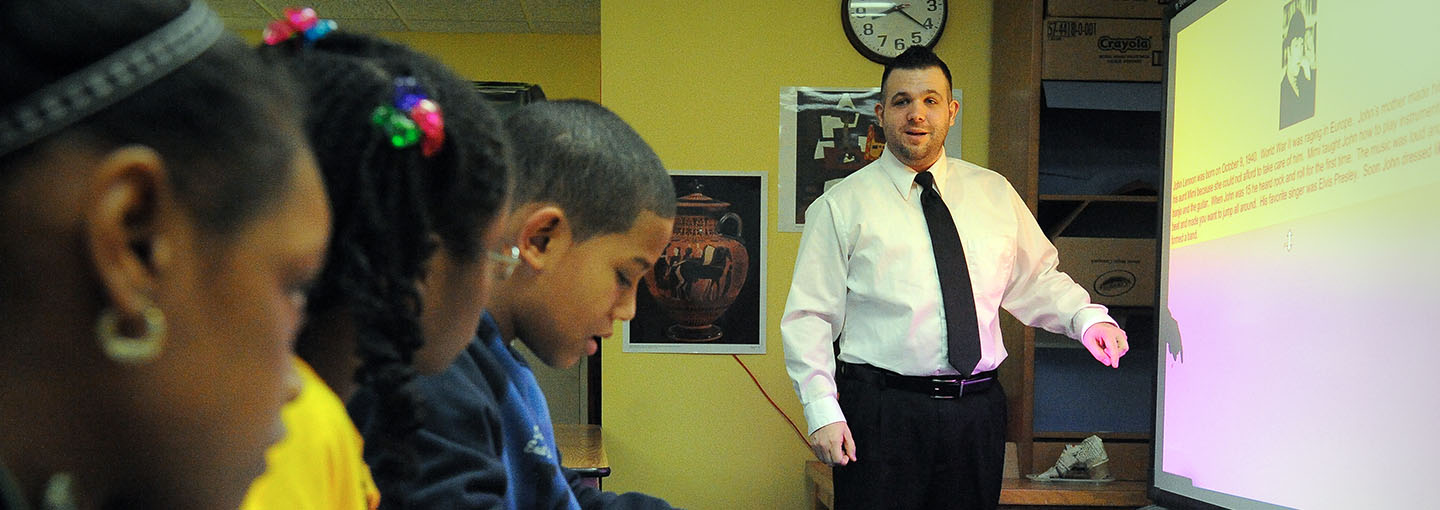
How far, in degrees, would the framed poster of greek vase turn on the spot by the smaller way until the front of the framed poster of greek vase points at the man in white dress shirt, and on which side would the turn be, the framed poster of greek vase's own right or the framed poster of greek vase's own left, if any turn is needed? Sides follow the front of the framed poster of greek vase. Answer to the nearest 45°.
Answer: approximately 45° to the framed poster of greek vase's own left

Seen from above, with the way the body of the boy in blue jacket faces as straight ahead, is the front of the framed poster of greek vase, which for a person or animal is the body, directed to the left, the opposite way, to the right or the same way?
to the right

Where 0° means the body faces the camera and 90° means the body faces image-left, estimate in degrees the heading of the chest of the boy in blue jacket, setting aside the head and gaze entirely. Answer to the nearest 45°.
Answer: approximately 270°

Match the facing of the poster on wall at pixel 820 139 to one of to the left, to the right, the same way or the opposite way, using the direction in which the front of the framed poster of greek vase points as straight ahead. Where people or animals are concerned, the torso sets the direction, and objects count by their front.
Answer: the same way

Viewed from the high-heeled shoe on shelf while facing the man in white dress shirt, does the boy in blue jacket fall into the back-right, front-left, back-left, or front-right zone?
front-left

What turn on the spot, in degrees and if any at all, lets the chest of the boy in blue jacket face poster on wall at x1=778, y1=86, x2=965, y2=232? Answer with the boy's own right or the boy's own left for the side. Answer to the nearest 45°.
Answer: approximately 45° to the boy's own left

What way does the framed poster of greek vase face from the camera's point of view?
toward the camera

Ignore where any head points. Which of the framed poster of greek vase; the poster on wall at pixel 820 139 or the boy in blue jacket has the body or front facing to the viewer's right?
the boy in blue jacket

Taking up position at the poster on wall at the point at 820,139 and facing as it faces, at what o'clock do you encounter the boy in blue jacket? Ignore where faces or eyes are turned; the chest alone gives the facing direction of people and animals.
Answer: The boy in blue jacket is roughly at 12 o'clock from the poster on wall.

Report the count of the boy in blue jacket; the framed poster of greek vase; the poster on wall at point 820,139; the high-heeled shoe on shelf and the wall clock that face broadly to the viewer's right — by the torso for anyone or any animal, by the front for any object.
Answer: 1

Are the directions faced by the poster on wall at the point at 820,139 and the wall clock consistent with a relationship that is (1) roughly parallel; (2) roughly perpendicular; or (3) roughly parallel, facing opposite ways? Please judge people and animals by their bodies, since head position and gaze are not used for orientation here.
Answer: roughly parallel

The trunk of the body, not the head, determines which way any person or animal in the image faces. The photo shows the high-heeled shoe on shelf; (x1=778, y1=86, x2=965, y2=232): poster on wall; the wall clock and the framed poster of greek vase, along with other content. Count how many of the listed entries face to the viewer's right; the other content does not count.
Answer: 0

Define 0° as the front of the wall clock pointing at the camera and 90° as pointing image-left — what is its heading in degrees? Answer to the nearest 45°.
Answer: approximately 0°

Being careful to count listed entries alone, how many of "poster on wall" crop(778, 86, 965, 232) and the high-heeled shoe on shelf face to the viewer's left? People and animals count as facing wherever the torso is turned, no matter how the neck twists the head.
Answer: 1

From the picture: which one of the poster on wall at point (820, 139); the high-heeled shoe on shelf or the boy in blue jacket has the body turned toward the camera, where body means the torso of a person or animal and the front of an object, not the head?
the poster on wall
